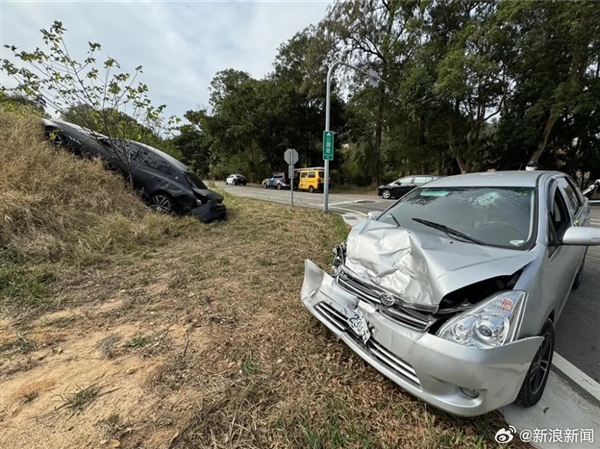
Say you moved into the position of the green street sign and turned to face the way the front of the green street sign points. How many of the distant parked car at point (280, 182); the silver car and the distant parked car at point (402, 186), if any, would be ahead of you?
1

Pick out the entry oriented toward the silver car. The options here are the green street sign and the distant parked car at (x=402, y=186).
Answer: the green street sign

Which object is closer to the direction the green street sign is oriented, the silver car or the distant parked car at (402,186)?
the silver car

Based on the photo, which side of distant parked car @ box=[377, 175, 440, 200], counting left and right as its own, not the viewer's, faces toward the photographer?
left

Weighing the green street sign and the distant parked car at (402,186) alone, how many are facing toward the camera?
1

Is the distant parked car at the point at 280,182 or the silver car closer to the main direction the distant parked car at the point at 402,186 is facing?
the distant parked car

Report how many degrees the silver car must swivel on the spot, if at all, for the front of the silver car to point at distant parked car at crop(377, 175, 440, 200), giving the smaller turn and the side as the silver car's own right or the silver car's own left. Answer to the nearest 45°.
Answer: approximately 135° to the silver car's own right

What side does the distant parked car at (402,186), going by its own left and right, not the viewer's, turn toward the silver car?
left

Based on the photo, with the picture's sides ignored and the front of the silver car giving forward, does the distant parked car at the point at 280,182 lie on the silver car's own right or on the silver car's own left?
on the silver car's own right

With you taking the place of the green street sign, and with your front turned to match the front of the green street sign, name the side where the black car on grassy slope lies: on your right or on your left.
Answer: on your right
